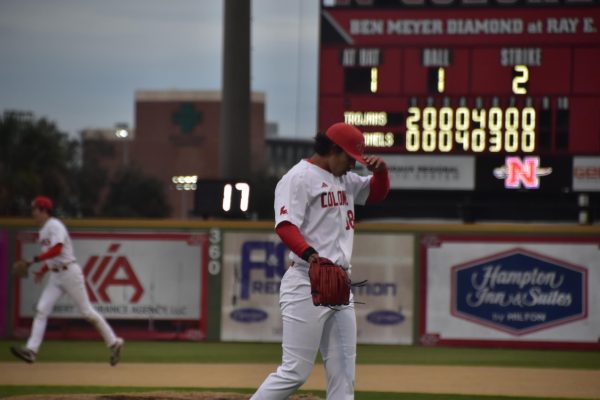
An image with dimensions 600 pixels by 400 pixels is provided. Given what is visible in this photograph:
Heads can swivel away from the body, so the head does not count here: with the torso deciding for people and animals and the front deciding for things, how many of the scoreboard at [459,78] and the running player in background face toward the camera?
1

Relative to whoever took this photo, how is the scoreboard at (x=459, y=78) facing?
facing the viewer

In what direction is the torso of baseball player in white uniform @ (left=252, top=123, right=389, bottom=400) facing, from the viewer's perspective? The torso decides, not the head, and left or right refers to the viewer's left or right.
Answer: facing the viewer and to the right of the viewer

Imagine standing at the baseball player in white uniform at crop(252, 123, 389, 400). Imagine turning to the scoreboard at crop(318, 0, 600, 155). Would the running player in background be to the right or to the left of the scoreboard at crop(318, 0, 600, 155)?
left

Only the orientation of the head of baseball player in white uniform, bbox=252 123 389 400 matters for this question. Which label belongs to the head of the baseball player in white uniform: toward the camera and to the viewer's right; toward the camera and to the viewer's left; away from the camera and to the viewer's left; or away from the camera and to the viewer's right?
toward the camera and to the viewer's right

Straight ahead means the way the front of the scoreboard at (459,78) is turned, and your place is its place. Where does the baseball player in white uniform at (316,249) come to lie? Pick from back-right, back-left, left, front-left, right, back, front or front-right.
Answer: front

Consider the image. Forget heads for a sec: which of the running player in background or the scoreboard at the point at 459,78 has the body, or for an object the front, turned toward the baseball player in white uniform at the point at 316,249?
the scoreboard

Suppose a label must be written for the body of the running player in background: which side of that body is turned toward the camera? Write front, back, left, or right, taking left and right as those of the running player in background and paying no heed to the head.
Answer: left

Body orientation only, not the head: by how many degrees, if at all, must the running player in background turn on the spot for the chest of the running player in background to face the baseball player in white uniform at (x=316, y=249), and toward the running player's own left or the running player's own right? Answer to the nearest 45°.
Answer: approximately 90° to the running player's own left

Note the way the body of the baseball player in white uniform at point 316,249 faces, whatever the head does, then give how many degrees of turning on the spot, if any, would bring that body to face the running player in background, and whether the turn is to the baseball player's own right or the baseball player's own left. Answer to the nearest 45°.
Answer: approximately 180°
